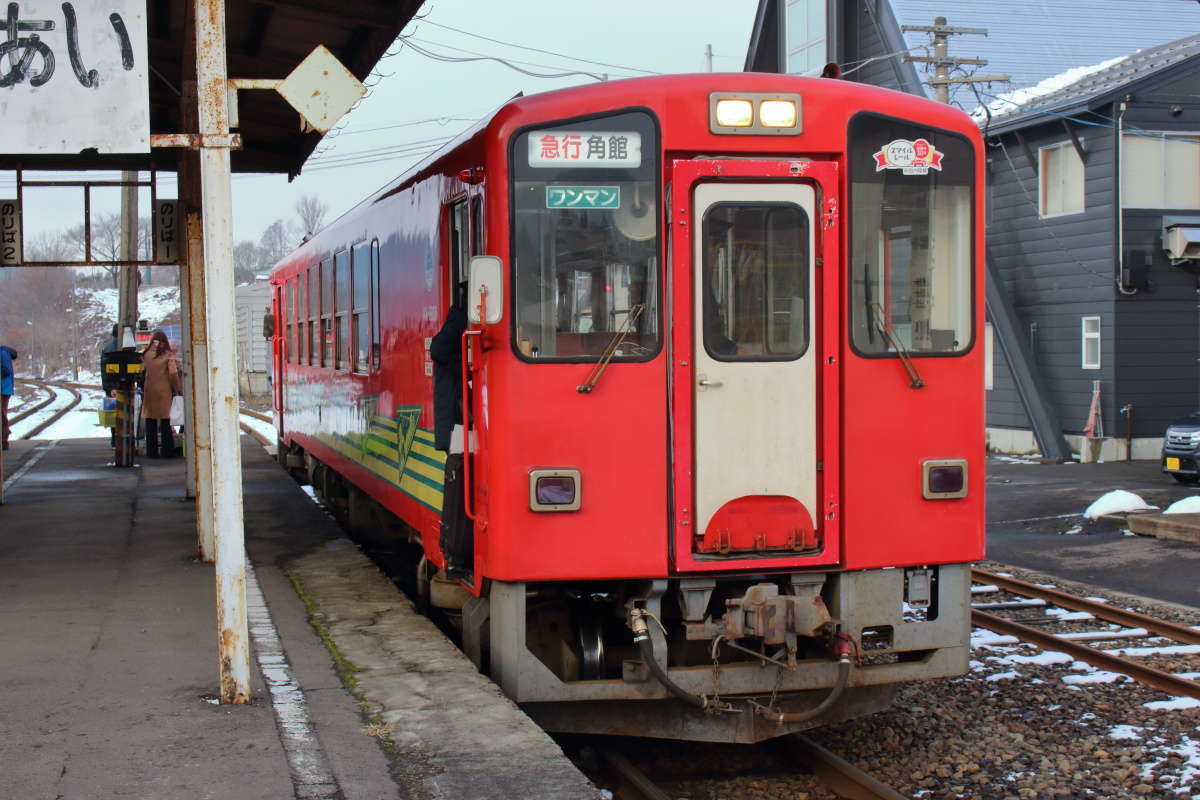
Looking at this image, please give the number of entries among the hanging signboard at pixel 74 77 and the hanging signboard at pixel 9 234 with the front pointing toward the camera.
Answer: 2

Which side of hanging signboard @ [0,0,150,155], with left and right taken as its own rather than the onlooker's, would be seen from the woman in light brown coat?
back

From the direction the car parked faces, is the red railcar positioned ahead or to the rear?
ahead

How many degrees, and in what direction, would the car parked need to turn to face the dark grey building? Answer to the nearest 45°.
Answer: approximately 135° to its right

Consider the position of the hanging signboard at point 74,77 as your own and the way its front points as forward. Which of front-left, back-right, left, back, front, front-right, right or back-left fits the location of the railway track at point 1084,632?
left

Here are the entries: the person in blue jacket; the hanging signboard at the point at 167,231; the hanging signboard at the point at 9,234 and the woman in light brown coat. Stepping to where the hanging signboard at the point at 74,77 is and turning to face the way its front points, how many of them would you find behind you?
4

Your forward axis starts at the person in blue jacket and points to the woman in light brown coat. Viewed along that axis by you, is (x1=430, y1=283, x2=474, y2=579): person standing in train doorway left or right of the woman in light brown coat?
right

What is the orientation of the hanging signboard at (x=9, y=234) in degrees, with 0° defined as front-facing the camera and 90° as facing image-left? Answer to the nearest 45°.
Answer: approximately 0°

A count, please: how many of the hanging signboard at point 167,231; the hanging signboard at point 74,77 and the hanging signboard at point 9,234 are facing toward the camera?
3

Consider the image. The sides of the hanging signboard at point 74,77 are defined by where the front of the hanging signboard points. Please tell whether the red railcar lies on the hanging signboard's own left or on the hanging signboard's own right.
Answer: on the hanging signboard's own left

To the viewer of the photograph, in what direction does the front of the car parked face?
facing the viewer and to the left of the viewer
